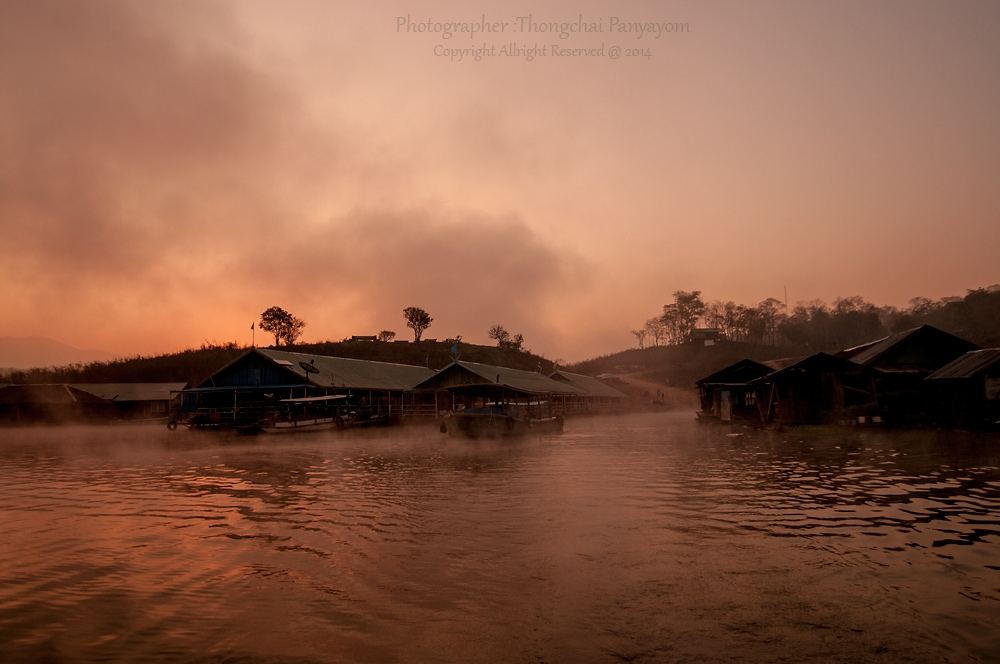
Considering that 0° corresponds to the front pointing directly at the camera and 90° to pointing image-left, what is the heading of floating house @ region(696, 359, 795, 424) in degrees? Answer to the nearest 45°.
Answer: approximately 0°

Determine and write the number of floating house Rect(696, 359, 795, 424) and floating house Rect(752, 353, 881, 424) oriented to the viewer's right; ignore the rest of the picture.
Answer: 0

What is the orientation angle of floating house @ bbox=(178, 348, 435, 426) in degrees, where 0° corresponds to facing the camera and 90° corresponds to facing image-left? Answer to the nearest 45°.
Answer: approximately 45°

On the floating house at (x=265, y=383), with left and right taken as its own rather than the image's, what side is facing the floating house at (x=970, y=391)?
left
